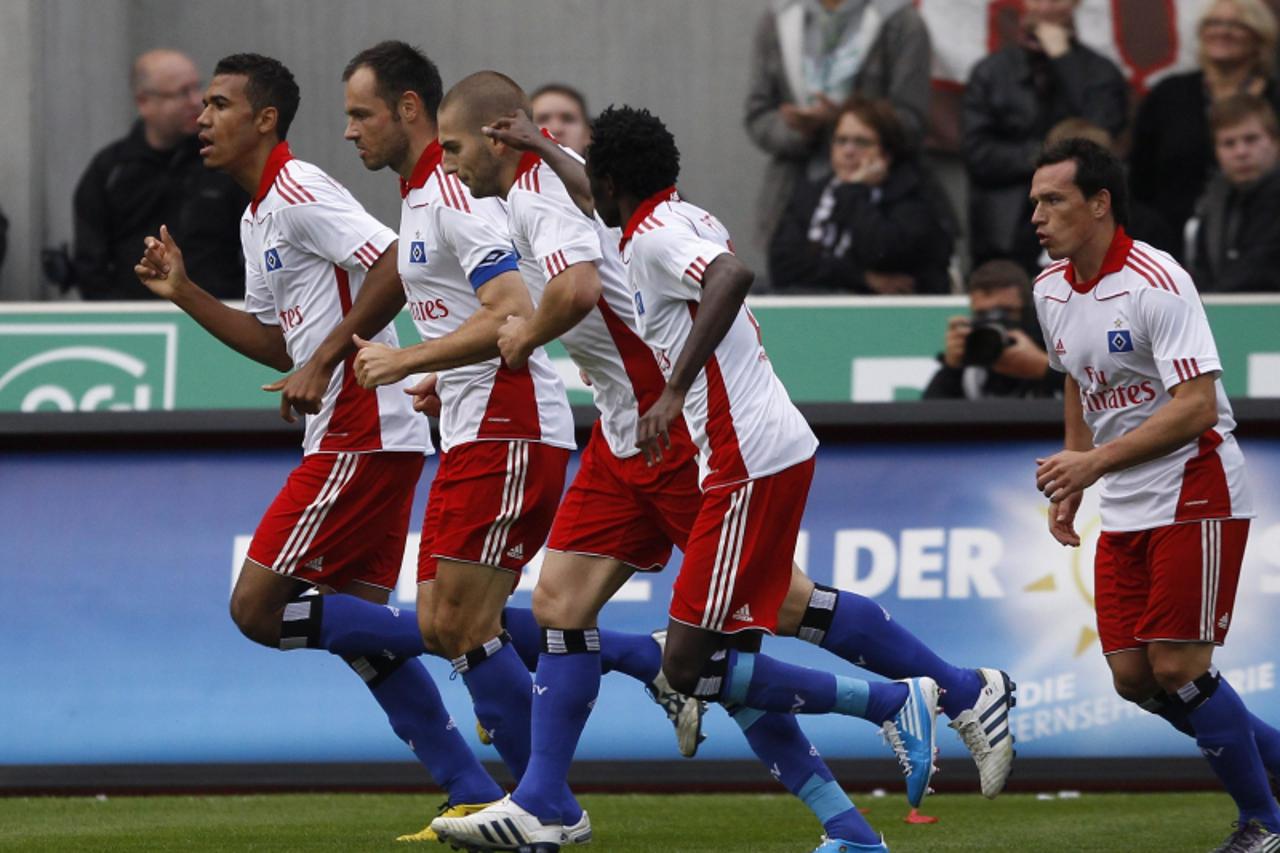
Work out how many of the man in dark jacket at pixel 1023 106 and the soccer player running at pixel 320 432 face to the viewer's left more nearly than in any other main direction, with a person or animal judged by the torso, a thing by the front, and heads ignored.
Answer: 1

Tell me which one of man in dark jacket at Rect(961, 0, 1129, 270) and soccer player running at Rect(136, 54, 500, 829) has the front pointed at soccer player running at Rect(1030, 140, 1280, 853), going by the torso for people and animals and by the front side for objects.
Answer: the man in dark jacket

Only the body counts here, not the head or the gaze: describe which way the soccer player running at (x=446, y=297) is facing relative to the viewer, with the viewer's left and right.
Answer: facing to the left of the viewer

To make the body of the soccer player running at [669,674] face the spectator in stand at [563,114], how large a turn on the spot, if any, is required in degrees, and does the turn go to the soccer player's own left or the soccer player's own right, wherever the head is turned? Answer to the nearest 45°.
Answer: approximately 90° to the soccer player's own right

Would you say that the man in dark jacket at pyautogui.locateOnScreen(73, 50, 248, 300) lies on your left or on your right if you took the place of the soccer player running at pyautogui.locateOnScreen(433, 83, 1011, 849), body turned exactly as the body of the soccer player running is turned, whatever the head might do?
on your right

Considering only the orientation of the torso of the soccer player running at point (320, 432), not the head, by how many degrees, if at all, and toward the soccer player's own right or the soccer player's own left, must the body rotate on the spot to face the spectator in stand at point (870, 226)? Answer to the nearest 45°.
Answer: approximately 135° to the soccer player's own right

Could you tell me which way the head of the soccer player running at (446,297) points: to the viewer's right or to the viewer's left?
to the viewer's left

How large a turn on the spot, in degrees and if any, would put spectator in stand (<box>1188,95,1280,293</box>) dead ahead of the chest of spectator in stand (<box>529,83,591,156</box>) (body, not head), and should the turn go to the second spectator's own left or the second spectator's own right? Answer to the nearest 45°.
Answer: approximately 90° to the second spectator's own left

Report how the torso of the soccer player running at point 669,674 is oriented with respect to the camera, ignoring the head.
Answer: to the viewer's left

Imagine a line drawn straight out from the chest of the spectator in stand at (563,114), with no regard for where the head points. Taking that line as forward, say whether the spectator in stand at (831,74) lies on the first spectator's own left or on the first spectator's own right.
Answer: on the first spectator's own left

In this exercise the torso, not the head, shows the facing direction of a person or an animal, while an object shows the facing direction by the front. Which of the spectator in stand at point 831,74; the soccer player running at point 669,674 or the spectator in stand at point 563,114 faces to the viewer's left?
the soccer player running

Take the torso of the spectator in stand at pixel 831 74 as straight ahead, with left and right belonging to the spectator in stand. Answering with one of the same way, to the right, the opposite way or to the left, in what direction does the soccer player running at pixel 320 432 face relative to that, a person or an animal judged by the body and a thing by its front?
to the right

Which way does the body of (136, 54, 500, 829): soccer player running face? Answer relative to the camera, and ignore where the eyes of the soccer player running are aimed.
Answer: to the viewer's left

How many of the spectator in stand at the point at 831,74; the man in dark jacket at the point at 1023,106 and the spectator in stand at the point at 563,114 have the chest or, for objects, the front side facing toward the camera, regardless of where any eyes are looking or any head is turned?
3

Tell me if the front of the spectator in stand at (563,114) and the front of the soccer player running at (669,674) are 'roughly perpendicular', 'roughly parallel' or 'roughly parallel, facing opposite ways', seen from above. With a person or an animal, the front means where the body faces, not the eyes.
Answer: roughly perpendicular

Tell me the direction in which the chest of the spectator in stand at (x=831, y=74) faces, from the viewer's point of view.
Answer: toward the camera

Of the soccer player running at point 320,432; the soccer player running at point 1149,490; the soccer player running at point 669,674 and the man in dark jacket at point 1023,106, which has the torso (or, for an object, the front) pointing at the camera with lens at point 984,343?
the man in dark jacket

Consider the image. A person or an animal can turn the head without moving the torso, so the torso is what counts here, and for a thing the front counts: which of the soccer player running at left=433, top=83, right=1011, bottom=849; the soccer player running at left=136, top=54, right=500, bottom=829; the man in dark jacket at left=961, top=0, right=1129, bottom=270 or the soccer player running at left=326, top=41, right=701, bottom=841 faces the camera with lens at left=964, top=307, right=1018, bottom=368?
the man in dark jacket

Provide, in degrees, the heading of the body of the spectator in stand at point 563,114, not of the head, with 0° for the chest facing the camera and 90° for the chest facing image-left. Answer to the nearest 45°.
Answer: approximately 0°
